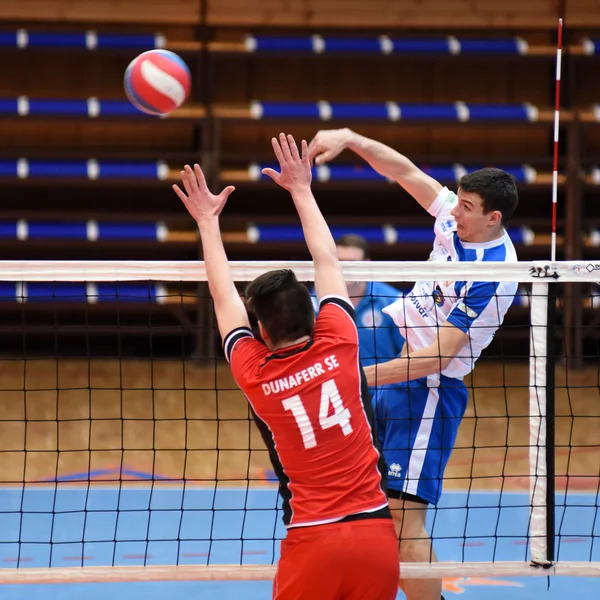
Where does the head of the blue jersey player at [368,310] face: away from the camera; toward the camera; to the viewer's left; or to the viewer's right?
toward the camera

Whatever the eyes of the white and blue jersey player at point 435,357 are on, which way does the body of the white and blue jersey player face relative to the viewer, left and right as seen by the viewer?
facing the viewer and to the left of the viewer

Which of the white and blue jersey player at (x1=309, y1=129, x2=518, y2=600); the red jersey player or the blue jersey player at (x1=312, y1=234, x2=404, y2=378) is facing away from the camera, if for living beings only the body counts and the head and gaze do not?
the red jersey player

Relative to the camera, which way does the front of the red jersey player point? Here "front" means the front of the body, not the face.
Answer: away from the camera

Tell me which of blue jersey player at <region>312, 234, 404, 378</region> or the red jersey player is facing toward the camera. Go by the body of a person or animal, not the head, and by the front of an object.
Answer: the blue jersey player

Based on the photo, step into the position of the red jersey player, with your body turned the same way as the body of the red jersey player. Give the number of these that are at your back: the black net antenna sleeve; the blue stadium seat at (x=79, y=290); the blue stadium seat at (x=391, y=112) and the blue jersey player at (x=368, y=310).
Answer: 0

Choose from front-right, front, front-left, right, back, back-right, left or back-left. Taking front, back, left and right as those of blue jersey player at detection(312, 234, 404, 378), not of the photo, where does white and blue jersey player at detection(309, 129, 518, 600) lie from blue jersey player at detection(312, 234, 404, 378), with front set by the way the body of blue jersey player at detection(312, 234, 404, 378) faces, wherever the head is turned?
front

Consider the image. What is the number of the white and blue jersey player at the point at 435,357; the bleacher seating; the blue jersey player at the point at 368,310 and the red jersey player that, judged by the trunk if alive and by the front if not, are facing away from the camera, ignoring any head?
1

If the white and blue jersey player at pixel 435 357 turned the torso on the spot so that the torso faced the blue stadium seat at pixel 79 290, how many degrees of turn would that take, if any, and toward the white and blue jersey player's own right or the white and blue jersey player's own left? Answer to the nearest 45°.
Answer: approximately 90° to the white and blue jersey player's own right

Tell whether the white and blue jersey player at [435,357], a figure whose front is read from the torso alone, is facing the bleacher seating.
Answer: no

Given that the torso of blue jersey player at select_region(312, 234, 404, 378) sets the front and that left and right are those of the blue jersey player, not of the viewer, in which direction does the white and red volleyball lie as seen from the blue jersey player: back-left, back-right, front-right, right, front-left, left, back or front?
front-right

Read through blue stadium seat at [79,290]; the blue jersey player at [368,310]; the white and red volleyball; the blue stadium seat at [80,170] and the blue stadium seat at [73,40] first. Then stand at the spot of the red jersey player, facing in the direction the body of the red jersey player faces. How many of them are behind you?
0

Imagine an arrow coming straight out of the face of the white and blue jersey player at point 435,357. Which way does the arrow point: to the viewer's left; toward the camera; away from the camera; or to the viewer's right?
to the viewer's left

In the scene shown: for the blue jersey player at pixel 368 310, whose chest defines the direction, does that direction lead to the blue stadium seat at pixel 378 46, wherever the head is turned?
no

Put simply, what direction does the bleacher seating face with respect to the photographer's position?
facing the viewer

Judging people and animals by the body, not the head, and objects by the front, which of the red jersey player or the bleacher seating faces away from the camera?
the red jersey player

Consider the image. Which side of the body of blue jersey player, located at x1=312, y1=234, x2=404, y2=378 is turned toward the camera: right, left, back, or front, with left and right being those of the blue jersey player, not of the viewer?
front

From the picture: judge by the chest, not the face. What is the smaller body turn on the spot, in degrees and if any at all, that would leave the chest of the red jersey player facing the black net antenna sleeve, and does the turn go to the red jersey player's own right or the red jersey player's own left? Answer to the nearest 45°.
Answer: approximately 45° to the red jersey player's own right
